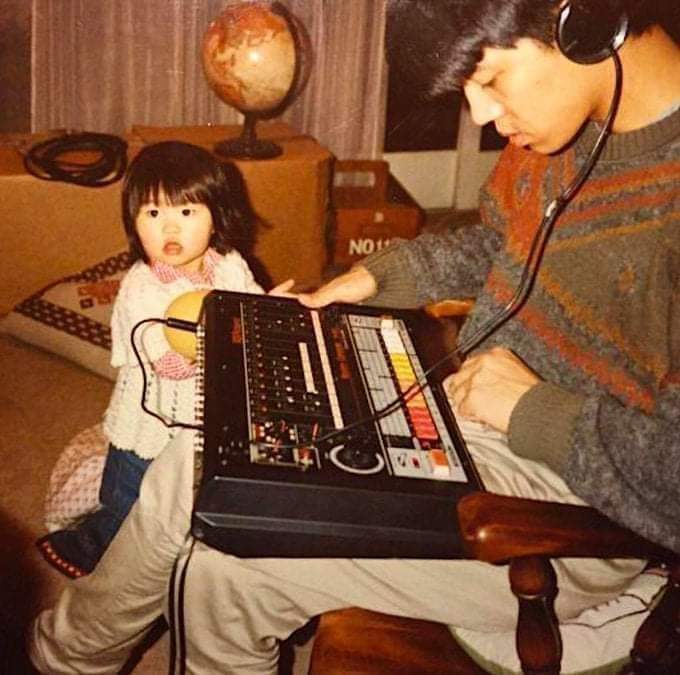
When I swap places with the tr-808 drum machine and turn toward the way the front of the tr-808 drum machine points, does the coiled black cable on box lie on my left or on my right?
on my left

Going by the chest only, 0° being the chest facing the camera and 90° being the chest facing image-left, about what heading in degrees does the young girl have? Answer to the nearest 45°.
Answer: approximately 0°

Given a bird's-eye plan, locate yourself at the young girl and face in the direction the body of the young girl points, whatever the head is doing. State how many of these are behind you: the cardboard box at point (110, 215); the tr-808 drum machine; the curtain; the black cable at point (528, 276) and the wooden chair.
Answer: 2

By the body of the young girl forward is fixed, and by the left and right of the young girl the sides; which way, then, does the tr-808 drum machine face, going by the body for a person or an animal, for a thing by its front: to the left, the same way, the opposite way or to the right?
to the left

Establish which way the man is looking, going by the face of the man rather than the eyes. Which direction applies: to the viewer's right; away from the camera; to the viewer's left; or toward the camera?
to the viewer's left

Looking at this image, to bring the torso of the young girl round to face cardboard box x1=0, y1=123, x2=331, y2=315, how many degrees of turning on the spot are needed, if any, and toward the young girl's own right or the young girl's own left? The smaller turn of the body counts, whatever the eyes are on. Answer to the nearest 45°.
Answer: approximately 180°

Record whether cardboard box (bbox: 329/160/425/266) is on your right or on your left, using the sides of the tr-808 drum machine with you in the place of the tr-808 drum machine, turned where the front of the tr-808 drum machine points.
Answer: on your left

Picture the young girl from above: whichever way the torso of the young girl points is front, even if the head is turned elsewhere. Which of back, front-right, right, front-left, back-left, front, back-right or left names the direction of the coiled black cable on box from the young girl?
back

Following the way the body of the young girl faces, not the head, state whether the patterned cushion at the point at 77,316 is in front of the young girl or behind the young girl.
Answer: behind

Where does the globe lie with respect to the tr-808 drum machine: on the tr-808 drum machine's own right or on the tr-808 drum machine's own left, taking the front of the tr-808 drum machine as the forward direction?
on the tr-808 drum machine's own left

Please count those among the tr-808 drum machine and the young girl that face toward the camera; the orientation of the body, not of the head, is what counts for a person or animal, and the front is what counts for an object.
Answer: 1

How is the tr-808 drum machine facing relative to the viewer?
to the viewer's right

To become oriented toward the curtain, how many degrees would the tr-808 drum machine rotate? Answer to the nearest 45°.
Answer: approximately 90° to its left

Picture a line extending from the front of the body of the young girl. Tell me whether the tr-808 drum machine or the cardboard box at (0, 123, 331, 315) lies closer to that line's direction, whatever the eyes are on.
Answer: the tr-808 drum machine
